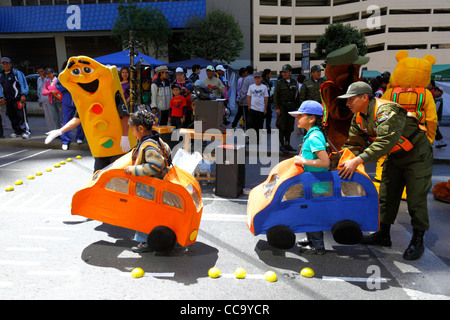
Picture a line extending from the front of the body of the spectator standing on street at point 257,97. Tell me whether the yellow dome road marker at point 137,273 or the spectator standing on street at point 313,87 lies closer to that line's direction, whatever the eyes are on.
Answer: the yellow dome road marker

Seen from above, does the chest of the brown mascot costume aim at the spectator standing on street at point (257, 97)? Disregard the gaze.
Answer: no

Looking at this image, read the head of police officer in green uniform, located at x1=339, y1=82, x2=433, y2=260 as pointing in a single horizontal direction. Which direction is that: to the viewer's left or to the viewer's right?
to the viewer's left

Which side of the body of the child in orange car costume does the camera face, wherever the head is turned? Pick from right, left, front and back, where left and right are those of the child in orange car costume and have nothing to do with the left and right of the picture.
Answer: left

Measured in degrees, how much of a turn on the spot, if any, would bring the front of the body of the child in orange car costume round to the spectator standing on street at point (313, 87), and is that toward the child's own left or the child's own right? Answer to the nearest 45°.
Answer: approximately 135° to the child's own right

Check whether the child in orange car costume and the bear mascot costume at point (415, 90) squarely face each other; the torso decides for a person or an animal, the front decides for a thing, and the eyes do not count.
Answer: no

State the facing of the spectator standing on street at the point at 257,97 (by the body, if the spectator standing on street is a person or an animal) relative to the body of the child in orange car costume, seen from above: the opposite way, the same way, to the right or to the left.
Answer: to the left

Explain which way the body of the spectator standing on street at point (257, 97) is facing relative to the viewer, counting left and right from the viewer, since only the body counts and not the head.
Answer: facing the viewer

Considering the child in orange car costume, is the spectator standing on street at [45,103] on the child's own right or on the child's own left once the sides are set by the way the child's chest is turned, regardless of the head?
on the child's own right

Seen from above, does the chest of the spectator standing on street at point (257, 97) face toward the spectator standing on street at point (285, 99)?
no
